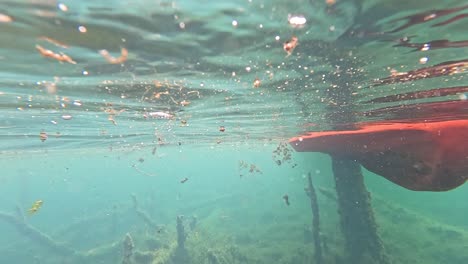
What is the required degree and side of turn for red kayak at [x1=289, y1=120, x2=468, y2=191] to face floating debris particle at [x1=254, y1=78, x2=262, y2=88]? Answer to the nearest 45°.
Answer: approximately 45° to its left

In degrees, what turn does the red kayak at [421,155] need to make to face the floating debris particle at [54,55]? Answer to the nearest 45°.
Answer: approximately 45° to its left

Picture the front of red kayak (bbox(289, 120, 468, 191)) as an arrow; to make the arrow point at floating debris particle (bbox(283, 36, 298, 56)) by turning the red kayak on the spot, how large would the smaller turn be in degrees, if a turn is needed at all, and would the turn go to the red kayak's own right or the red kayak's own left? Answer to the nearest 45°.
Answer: approximately 45° to the red kayak's own left

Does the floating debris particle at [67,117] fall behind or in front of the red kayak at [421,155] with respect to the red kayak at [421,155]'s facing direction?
in front

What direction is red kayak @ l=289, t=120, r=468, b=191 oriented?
to the viewer's left

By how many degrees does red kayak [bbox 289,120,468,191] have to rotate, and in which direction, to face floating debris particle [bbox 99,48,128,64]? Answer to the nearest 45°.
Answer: approximately 45° to its left

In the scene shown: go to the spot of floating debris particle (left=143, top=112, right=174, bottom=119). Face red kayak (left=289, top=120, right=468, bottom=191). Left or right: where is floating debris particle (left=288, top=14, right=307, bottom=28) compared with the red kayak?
right

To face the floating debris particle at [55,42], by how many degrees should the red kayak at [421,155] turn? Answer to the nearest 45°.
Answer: approximately 45° to its left
